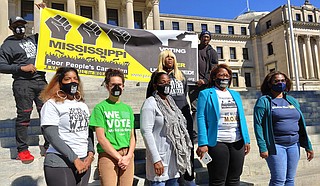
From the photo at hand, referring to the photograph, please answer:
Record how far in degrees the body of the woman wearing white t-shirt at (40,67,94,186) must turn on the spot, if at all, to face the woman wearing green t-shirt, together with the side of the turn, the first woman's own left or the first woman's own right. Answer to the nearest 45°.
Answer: approximately 90° to the first woman's own left

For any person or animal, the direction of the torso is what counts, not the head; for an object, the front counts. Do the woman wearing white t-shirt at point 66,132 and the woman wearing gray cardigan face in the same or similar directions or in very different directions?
same or similar directions

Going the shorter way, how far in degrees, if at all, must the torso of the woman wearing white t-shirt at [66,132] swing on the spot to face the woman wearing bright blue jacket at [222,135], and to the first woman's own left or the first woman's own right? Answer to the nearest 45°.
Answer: approximately 45° to the first woman's own left

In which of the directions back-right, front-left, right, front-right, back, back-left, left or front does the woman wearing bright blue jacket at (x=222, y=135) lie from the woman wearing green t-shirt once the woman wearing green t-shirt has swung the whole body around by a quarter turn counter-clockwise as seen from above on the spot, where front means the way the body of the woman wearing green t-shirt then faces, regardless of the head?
front-right

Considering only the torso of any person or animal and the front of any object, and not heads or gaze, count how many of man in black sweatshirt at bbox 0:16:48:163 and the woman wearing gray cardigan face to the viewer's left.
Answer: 0

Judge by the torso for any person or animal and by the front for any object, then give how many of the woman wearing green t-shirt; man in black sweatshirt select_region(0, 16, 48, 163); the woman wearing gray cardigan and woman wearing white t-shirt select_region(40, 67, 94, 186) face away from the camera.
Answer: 0

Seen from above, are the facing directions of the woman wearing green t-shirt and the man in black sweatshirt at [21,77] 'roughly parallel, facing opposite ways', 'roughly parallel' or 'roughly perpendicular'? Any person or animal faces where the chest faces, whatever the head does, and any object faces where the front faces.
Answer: roughly parallel

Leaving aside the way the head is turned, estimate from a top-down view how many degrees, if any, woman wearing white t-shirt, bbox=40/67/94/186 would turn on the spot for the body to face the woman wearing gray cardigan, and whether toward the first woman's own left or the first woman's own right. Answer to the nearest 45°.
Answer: approximately 45° to the first woman's own left

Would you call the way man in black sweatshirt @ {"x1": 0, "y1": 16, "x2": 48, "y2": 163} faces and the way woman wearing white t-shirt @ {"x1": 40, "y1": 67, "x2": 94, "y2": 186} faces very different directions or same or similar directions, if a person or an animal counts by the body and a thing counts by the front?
same or similar directions

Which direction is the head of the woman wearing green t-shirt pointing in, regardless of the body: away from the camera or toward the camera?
toward the camera

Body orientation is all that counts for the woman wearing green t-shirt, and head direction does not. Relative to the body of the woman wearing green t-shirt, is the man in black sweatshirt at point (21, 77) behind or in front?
behind

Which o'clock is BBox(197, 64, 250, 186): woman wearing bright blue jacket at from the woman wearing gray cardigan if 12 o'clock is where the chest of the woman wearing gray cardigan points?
The woman wearing bright blue jacket is roughly at 10 o'clock from the woman wearing gray cardigan.

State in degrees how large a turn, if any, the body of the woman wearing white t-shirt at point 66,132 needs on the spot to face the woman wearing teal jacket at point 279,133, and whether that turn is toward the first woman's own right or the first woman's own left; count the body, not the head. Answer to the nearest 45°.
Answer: approximately 45° to the first woman's own left

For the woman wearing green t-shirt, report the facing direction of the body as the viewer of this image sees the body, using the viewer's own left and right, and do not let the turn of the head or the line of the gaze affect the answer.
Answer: facing the viewer and to the right of the viewer

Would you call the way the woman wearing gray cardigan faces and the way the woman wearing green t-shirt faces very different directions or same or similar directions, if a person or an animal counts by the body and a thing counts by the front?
same or similar directions

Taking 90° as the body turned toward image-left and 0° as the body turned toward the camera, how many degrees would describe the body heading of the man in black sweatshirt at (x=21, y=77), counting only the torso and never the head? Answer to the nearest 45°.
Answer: approximately 315°

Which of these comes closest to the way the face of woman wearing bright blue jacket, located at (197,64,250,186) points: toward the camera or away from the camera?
toward the camera

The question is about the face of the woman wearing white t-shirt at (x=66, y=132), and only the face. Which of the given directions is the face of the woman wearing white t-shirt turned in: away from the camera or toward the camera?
toward the camera

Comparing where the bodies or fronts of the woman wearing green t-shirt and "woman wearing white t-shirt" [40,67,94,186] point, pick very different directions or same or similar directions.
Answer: same or similar directions
